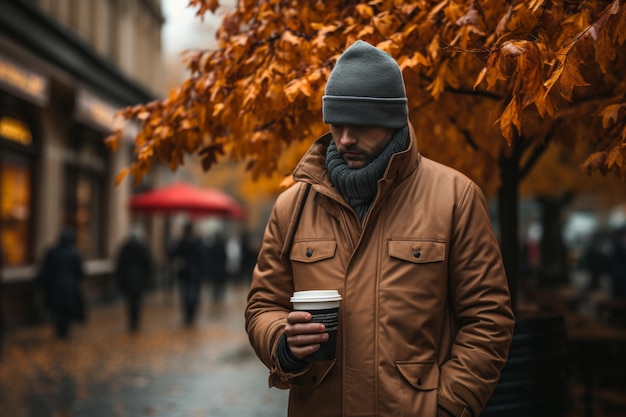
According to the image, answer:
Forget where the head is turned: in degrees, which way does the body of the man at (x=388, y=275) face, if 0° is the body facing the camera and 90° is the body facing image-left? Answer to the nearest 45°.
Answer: approximately 45°

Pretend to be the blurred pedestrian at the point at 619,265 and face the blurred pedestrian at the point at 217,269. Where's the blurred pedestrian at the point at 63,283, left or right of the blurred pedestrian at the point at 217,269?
left

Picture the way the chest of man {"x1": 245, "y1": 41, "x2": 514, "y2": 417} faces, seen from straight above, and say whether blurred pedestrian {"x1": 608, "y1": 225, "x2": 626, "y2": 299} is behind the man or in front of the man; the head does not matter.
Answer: behind

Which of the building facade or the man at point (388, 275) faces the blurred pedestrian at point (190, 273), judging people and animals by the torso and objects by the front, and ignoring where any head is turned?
the building facade

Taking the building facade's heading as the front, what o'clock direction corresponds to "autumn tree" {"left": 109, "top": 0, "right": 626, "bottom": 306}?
The autumn tree is roughly at 1 o'clock from the building facade.

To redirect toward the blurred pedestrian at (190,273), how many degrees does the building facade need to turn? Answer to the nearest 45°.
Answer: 0° — it already faces them

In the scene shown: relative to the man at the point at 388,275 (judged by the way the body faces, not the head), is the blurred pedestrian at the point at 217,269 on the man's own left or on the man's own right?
on the man's own right

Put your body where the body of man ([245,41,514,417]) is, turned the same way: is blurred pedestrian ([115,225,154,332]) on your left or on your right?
on your right

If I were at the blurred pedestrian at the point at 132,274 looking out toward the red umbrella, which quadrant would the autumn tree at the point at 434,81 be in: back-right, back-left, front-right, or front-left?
back-right
